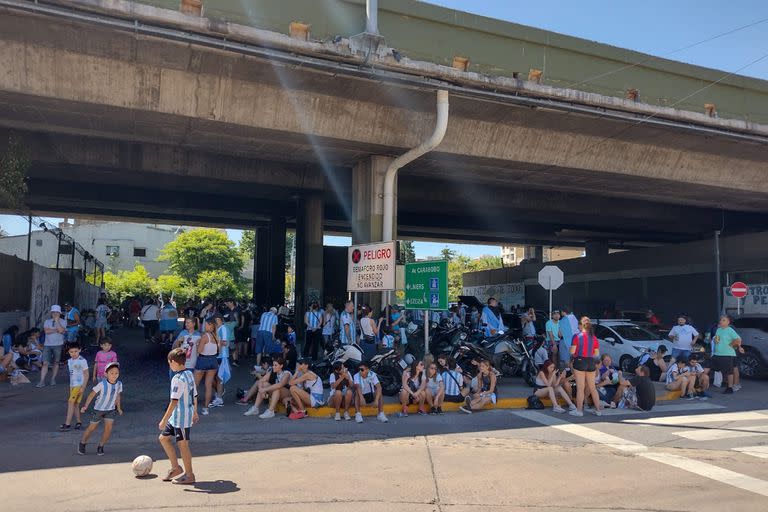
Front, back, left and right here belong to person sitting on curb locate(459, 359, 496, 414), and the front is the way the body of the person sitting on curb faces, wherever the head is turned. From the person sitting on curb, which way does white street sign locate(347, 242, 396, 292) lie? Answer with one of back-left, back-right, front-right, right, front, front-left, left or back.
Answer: right

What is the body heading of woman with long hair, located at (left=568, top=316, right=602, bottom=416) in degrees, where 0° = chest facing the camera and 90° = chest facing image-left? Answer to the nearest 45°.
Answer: approximately 180°

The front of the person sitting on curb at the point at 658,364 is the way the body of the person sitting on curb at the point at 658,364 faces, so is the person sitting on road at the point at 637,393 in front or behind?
in front

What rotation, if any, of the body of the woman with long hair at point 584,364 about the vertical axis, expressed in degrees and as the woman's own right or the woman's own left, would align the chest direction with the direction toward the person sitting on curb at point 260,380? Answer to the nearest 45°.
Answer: approximately 90° to the woman's own left

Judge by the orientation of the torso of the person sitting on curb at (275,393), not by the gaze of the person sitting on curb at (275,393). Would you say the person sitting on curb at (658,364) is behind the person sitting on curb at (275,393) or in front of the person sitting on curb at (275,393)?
behind

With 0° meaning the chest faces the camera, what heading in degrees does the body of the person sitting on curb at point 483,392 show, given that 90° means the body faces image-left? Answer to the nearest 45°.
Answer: approximately 45°

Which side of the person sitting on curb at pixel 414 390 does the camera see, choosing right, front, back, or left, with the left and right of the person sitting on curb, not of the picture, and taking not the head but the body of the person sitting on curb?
front

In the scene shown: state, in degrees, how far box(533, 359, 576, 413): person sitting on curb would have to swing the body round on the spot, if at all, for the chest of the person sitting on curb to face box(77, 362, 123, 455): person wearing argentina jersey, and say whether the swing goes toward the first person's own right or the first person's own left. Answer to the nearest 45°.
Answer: approximately 90° to the first person's own right

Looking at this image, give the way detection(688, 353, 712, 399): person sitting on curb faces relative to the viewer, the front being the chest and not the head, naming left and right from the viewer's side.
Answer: facing the viewer and to the right of the viewer

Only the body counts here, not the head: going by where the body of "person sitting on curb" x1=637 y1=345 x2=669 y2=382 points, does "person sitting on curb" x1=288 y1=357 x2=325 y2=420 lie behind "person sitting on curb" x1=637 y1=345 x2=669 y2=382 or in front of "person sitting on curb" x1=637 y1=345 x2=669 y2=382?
in front

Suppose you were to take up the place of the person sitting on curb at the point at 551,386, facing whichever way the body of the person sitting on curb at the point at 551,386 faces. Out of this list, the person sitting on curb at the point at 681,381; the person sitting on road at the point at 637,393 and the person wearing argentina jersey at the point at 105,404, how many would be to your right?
1

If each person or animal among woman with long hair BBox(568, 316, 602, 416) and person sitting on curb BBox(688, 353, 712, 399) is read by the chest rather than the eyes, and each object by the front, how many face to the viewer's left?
0

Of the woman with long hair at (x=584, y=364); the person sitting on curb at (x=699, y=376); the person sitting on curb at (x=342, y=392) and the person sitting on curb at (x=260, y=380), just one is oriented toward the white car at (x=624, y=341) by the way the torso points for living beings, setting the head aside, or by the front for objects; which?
the woman with long hair

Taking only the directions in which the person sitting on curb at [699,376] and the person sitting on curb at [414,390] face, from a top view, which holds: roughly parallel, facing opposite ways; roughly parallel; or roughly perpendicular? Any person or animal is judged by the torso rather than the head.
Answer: roughly parallel
